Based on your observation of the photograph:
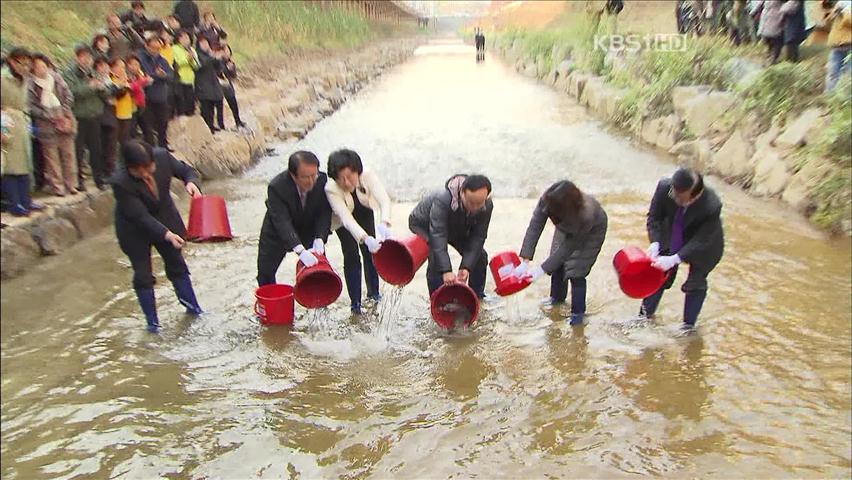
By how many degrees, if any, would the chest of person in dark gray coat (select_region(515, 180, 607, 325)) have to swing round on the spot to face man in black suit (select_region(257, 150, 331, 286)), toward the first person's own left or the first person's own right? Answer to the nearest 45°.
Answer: approximately 45° to the first person's own right

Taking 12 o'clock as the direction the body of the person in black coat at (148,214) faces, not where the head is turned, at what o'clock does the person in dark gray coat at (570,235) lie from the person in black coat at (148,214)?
the person in dark gray coat at (570,235) is roughly at 11 o'clock from the person in black coat at (148,214).

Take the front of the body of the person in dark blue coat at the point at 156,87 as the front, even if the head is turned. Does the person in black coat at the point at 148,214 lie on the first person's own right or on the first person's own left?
on the first person's own right

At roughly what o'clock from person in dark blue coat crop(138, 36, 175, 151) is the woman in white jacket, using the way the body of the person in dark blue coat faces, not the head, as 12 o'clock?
The woman in white jacket is roughly at 1 o'clock from the person in dark blue coat.

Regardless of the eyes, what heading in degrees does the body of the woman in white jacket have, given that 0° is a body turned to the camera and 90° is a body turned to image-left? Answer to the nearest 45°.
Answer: approximately 315°

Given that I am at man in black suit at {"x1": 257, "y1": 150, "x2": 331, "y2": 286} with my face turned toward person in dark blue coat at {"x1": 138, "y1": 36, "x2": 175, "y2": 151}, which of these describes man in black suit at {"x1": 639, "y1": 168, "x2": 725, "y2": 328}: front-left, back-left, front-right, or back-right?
back-right

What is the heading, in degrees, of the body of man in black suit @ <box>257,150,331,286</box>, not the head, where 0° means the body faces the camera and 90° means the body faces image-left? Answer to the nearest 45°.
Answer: approximately 315°

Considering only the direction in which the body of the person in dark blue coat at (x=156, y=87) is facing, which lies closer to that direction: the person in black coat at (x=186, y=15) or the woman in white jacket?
the woman in white jacket
